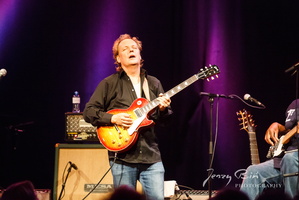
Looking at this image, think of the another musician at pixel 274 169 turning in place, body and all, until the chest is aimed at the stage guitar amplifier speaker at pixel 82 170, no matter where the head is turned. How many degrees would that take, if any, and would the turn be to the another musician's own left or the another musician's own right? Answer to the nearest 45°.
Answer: approximately 45° to the another musician's own right

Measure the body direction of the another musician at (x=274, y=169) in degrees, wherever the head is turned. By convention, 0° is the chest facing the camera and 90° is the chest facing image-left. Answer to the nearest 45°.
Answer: approximately 45°

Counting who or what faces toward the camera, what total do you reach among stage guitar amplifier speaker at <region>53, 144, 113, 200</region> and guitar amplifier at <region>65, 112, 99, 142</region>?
2

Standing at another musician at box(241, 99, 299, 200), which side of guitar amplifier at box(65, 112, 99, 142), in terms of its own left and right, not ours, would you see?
left

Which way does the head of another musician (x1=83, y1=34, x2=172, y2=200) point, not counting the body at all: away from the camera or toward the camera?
toward the camera

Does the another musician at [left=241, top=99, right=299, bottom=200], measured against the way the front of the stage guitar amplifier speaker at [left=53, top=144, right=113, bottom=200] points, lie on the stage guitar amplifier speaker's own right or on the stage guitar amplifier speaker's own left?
on the stage guitar amplifier speaker's own left

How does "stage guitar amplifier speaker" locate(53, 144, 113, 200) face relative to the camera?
toward the camera

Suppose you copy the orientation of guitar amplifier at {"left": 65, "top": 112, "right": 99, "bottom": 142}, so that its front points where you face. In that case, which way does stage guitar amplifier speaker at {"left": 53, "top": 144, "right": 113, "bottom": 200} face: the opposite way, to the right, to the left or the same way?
the same way
